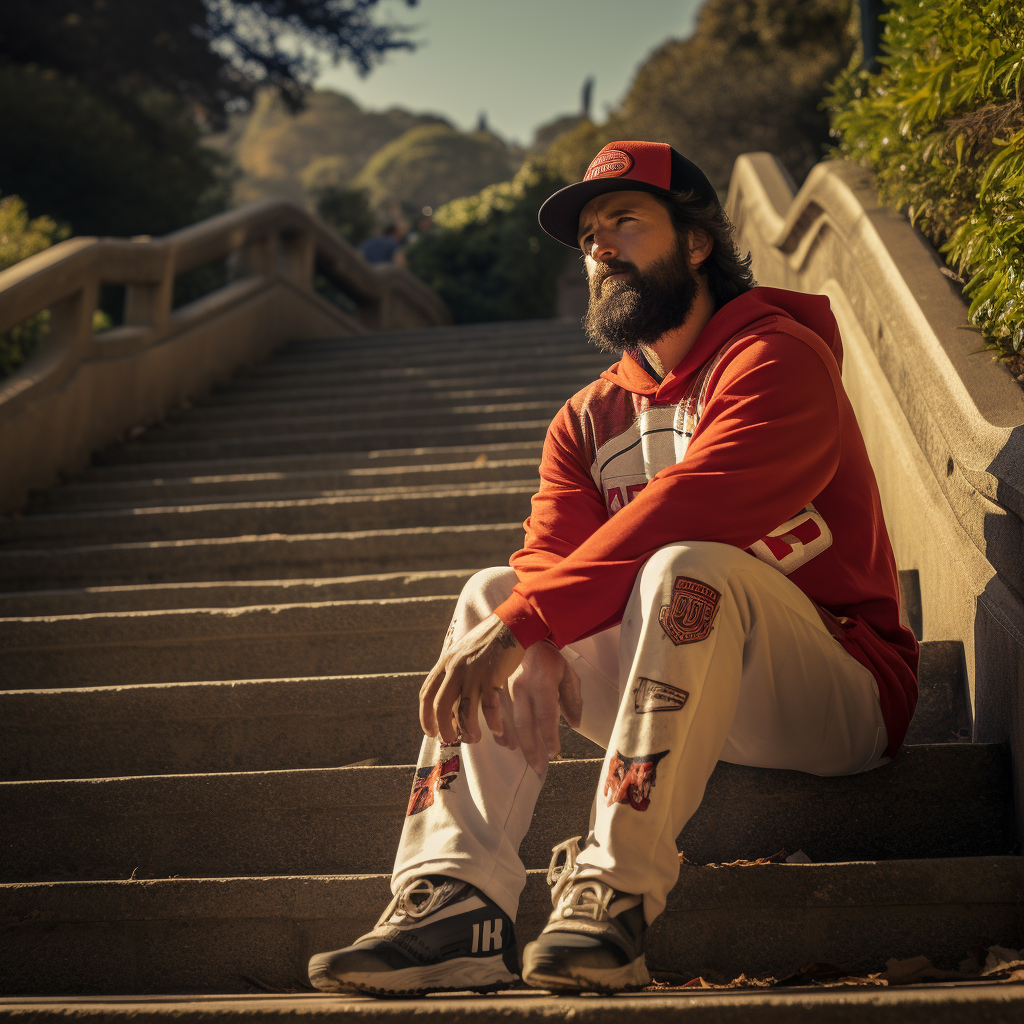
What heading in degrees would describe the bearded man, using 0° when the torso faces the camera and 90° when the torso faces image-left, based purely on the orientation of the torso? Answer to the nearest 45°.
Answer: approximately 45°

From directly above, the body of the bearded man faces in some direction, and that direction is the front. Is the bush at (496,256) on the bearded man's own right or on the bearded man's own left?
on the bearded man's own right

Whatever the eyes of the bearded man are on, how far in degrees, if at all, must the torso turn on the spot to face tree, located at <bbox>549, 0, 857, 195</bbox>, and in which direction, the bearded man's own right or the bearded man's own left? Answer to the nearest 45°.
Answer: approximately 135° to the bearded man's own right

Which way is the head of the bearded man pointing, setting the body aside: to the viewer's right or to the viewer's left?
to the viewer's left

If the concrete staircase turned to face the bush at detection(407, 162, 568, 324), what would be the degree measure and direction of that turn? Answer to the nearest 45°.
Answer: approximately 180°

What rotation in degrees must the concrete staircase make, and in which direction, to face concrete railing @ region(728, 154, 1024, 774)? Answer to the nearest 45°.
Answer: approximately 90° to its left

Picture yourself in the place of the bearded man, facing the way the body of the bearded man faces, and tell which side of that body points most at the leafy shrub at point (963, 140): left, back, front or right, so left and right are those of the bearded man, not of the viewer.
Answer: back

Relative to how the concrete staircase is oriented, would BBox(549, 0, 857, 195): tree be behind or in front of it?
behind

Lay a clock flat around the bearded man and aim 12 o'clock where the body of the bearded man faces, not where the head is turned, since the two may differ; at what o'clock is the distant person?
The distant person is roughly at 4 o'clock from the bearded man.

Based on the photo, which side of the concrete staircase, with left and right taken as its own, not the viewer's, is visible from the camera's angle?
front

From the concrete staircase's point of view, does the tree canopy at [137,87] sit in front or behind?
behind

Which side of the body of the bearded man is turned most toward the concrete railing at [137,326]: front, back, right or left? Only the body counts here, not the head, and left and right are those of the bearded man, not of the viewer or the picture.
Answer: right
